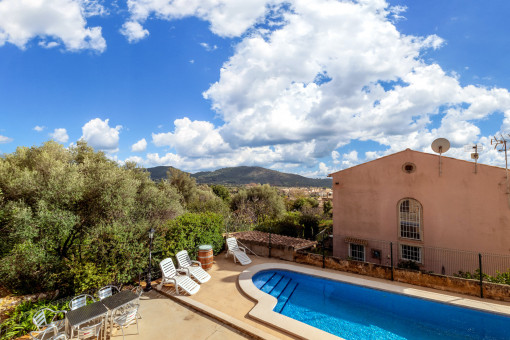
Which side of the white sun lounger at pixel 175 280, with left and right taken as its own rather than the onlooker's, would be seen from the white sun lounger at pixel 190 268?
left

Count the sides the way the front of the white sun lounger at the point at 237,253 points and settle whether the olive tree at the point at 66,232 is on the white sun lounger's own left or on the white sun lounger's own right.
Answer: on the white sun lounger's own right

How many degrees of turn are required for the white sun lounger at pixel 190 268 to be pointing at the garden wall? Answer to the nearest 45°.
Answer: approximately 45° to its left

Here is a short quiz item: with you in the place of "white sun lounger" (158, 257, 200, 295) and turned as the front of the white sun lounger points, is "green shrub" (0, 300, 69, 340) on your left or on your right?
on your right

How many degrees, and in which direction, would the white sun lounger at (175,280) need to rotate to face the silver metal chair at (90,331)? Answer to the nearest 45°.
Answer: approximately 90° to its right

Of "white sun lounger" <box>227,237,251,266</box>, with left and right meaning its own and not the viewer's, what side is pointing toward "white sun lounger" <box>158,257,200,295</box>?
right

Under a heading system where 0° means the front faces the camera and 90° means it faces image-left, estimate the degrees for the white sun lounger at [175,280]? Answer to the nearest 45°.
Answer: approximately 315°

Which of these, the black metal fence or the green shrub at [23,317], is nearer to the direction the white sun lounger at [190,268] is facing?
the black metal fence

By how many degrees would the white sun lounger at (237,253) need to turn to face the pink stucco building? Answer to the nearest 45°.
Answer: approximately 45° to its left

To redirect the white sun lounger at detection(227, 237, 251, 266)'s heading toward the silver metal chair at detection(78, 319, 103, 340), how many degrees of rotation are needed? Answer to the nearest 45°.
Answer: approximately 90° to its right
